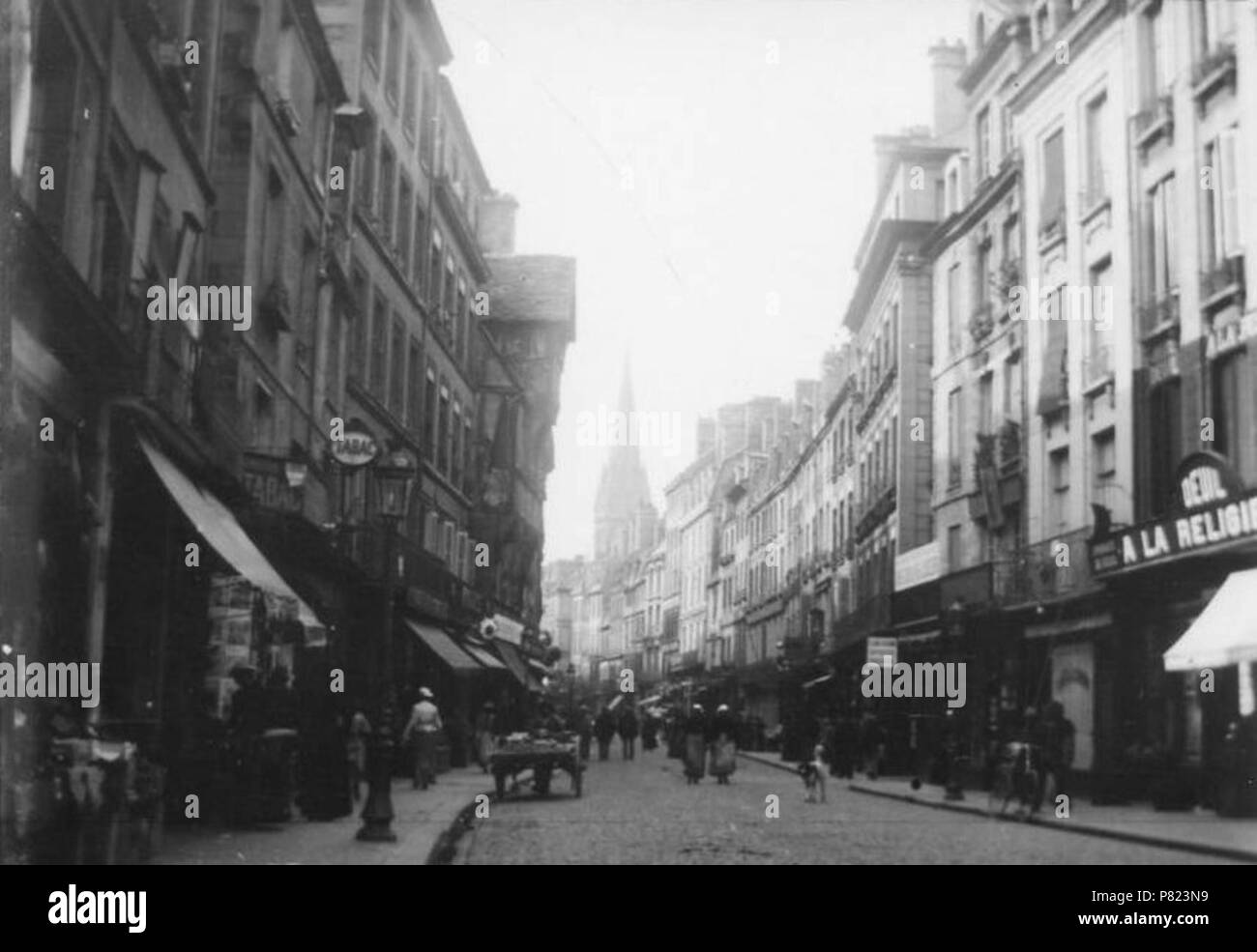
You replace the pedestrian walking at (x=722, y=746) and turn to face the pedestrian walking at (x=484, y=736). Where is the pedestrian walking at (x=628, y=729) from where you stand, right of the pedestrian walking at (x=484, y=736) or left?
right

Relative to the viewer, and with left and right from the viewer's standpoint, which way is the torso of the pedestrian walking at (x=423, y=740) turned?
facing away from the viewer
